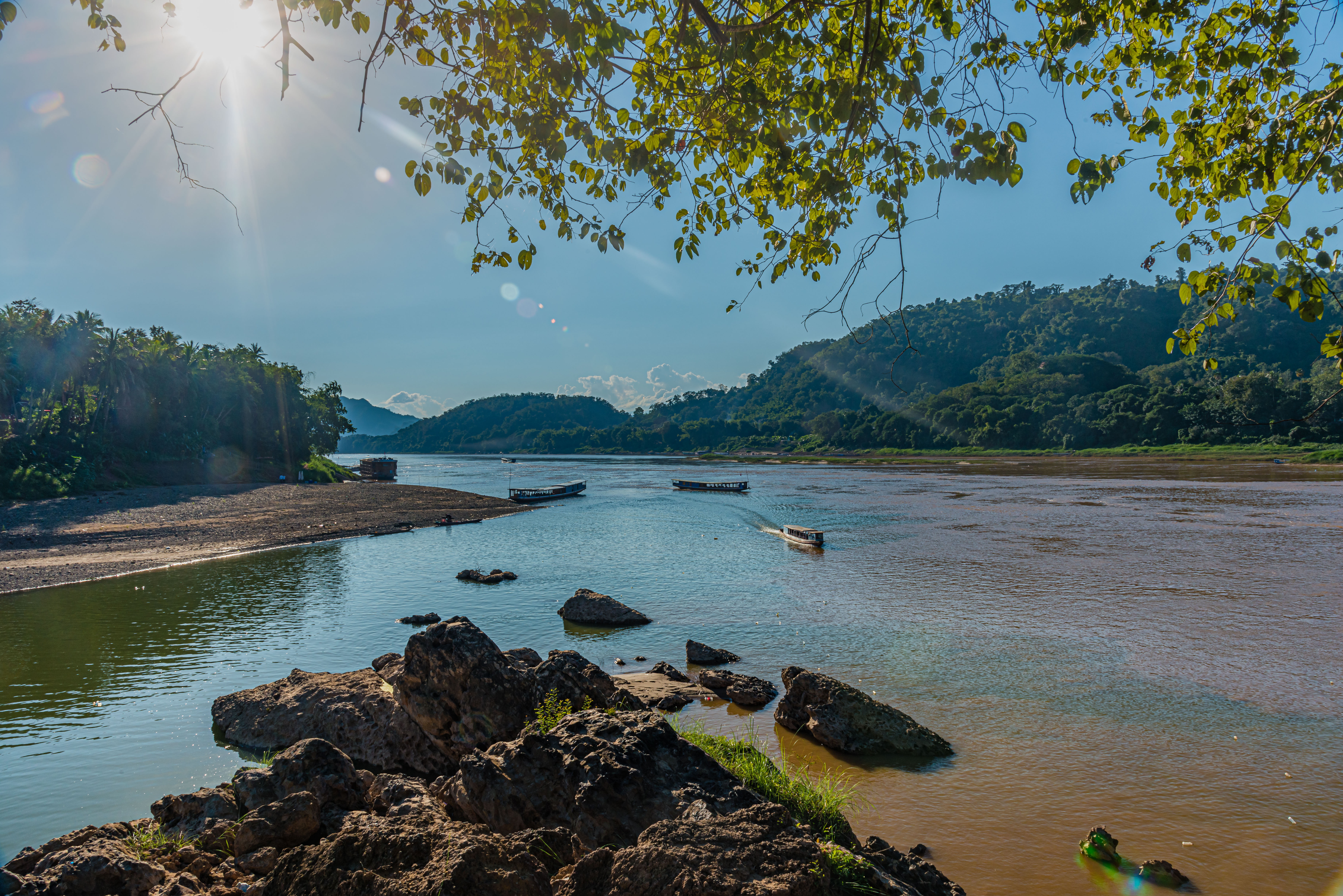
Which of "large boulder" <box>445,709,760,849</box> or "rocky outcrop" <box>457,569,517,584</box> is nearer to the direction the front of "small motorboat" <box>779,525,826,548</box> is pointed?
the large boulder

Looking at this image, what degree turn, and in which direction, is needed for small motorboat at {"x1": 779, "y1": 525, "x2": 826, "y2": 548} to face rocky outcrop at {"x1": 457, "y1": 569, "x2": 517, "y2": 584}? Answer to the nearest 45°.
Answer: approximately 90° to its right

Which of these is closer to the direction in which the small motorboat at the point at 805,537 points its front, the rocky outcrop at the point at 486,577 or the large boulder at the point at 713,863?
the large boulder

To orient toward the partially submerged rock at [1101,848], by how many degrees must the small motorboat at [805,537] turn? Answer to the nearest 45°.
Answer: approximately 45° to its right

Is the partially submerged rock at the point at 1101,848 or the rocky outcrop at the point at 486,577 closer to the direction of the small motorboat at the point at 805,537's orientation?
the partially submerged rock

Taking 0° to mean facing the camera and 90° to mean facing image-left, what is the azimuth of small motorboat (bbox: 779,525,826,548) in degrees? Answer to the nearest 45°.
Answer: approximately 315°

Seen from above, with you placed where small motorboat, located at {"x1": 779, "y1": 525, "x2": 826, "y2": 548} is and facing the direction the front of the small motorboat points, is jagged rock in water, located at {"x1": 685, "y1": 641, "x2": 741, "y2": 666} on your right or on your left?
on your right

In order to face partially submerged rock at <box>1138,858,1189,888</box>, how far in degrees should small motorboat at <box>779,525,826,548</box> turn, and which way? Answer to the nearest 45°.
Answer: approximately 45° to its right

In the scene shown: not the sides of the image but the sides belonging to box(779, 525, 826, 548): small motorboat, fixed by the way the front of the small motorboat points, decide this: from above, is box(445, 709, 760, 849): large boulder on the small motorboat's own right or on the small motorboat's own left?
on the small motorboat's own right

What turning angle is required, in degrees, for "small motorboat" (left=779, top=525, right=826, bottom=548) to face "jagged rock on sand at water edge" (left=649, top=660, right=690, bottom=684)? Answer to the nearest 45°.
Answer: approximately 45° to its right

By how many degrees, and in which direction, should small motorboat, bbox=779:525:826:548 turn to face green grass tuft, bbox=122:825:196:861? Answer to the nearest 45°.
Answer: approximately 45° to its right

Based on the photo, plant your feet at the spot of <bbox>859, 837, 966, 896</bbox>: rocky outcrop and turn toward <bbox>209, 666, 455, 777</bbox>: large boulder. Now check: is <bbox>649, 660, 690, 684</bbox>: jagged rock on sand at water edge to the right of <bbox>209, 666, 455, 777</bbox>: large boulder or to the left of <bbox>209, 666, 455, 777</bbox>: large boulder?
right
